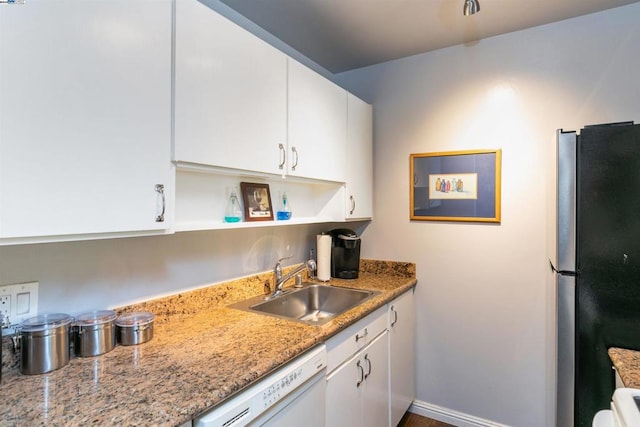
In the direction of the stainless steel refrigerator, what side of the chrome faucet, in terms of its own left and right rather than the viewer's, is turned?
front

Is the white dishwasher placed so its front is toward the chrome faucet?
no

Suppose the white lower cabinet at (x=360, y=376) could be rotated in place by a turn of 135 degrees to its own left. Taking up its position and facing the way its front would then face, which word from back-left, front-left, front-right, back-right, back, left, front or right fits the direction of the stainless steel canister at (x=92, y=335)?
back-left

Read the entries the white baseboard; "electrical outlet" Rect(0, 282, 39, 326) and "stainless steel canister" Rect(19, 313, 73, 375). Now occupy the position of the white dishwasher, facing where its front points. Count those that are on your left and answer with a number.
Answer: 1

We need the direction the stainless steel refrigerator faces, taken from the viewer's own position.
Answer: facing to the left of the viewer

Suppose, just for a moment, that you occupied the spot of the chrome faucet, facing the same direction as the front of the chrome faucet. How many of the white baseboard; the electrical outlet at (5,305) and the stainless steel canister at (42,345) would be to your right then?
2

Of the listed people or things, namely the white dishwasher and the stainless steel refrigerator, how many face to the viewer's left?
1

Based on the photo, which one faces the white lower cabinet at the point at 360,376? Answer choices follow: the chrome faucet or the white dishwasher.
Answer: the chrome faucet

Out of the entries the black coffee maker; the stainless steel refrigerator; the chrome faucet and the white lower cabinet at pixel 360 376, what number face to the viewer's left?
1

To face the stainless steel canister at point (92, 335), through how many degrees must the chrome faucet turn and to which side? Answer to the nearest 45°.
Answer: approximately 90° to its right

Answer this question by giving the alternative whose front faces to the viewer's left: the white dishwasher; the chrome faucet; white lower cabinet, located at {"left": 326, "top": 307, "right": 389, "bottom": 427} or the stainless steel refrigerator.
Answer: the stainless steel refrigerator

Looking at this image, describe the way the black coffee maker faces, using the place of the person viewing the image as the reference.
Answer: facing the viewer and to the right of the viewer

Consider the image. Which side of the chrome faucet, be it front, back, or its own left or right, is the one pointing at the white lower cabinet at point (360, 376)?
front

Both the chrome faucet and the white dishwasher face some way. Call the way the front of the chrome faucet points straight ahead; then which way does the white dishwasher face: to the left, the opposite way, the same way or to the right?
the same way

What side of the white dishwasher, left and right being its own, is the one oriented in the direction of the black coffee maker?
left

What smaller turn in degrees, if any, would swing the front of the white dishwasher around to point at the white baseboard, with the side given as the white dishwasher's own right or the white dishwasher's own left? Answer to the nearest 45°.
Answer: approximately 90° to the white dishwasher's own left

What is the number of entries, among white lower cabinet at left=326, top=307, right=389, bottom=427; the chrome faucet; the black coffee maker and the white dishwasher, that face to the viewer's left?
0
